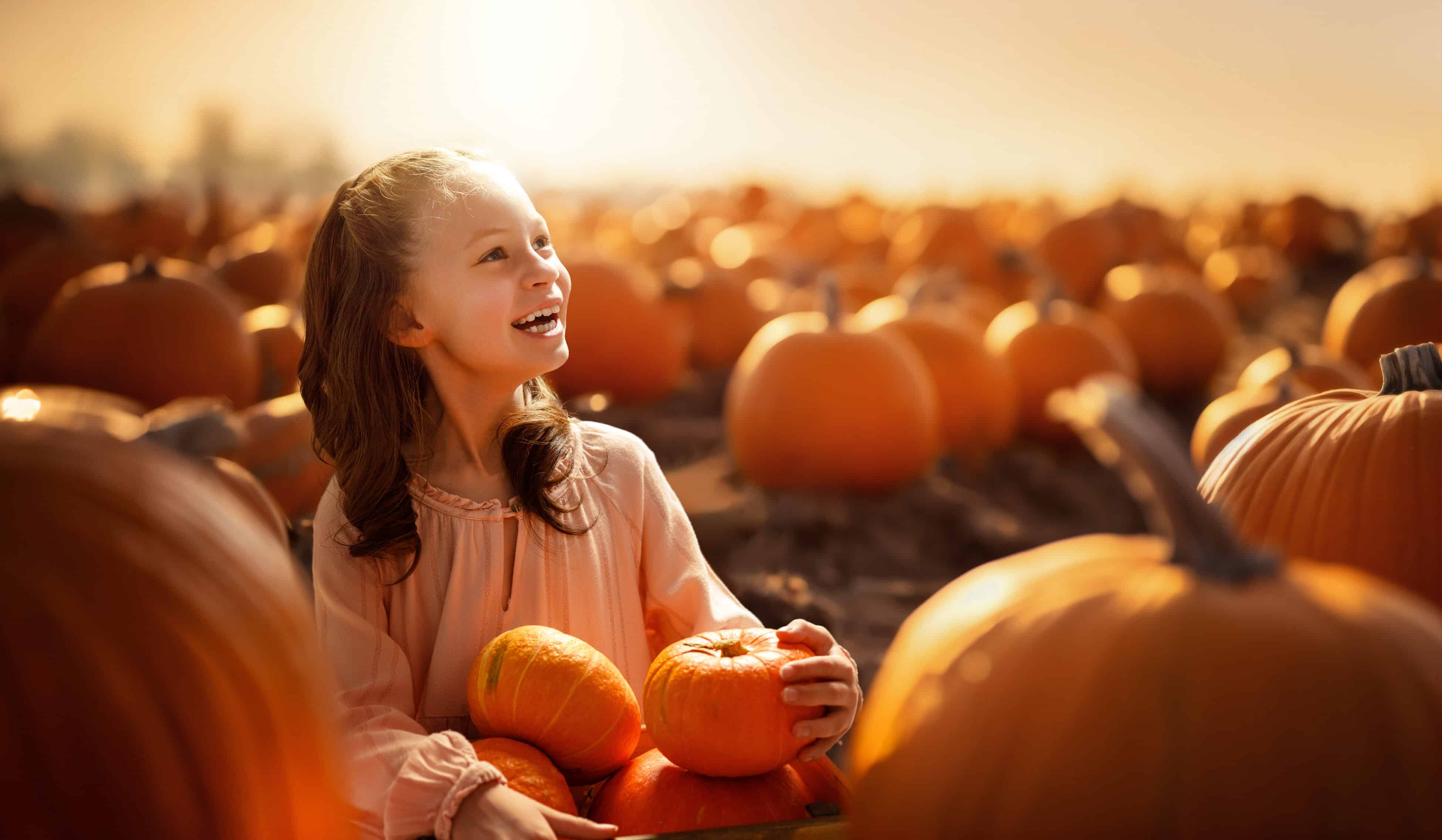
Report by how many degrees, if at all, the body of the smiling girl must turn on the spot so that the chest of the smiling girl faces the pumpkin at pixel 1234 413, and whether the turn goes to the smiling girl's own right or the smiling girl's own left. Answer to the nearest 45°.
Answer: approximately 90° to the smiling girl's own left

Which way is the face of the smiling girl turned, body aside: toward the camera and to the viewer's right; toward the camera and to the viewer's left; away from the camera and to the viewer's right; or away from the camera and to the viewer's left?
toward the camera and to the viewer's right

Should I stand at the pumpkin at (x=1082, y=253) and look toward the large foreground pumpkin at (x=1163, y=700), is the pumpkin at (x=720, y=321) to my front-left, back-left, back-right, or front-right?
front-right

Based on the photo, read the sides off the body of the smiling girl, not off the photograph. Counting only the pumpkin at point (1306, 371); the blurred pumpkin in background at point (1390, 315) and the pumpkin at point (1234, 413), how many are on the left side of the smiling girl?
3

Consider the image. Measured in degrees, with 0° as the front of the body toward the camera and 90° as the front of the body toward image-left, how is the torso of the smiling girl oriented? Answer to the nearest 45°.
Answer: approximately 315°

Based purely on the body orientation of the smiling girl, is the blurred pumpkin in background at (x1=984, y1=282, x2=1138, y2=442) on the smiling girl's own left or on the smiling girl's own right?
on the smiling girl's own left

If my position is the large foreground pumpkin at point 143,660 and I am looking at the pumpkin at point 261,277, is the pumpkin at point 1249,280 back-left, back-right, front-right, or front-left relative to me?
front-right

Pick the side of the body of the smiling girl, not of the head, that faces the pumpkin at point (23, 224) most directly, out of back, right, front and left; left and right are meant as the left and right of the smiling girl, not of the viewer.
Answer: back

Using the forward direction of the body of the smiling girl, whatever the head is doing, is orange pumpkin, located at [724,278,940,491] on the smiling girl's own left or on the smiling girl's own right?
on the smiling girl's own left

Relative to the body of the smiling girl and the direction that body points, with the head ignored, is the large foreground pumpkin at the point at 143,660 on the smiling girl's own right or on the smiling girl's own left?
on the smiling girl's own right

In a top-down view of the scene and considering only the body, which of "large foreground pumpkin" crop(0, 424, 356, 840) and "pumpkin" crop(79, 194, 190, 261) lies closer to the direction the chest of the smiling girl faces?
the large foreground pumpkin
